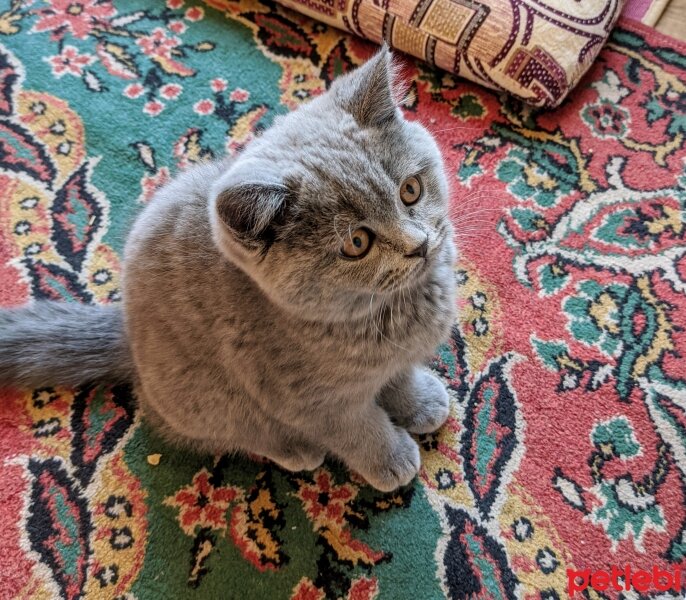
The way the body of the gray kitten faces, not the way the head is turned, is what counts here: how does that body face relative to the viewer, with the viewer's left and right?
facing the viewer and to the right of the viewer

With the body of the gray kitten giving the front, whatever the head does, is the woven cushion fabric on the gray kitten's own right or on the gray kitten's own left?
on the gray kitten's own left
